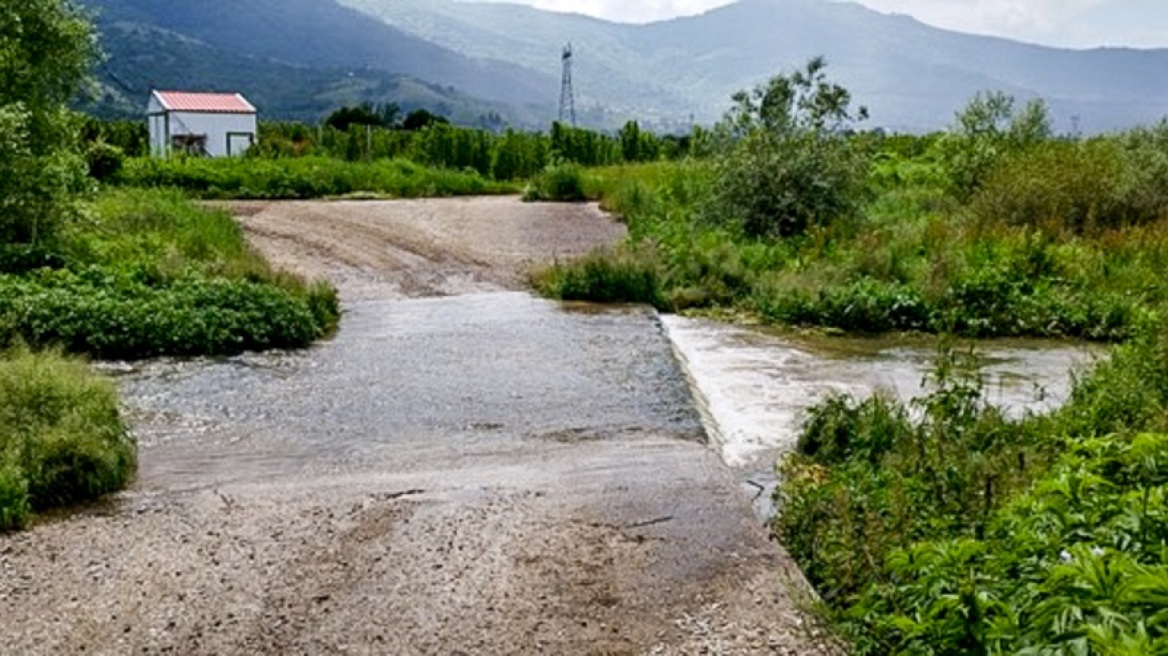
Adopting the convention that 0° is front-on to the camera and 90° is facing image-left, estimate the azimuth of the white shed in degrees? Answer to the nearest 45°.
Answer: approximately 0°

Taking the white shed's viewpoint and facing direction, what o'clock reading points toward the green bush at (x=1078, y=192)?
The green bush is roughly at 11 o'clock from the white shed.

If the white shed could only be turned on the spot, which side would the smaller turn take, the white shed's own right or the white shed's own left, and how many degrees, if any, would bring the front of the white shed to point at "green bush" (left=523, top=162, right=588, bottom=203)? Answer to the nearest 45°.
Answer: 0° — it already faces it

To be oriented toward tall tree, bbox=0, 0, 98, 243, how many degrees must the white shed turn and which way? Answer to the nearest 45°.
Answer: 0° — it already faces it

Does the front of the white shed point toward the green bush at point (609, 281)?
yes

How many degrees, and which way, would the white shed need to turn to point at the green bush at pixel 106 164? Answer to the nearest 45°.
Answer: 0° — it already faces it
